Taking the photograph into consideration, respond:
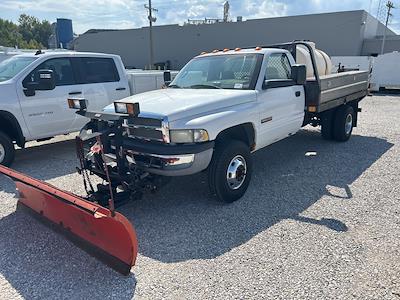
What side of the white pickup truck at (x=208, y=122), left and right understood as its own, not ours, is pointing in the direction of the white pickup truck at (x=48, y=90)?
right

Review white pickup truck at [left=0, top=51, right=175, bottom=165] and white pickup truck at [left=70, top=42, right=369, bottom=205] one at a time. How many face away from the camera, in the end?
0

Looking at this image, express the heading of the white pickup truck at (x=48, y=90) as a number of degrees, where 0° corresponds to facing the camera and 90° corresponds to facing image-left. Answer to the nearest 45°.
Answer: approximately 45°

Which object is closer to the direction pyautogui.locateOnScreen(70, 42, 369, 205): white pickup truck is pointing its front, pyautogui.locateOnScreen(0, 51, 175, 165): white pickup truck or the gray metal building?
the white pickup truck

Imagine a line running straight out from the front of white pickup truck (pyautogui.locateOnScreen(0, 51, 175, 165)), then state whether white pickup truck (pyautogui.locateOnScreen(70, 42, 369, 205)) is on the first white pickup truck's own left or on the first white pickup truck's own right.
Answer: on the first white pickup truck's own left

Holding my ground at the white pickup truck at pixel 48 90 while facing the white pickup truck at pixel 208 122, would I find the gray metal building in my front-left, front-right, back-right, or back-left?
back-left

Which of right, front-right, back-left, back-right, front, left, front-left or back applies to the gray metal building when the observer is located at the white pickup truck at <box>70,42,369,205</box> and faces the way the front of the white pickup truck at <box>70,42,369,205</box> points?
back-right

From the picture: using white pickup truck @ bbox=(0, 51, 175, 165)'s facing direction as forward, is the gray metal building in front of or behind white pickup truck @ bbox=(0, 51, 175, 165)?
behind
